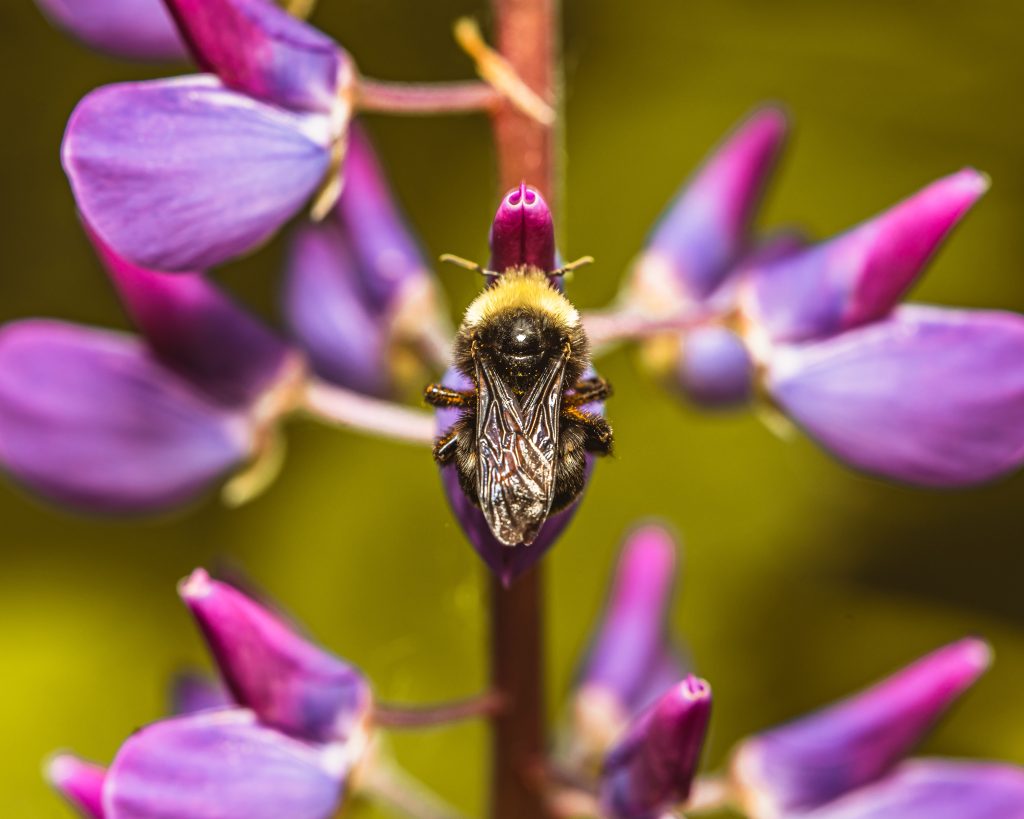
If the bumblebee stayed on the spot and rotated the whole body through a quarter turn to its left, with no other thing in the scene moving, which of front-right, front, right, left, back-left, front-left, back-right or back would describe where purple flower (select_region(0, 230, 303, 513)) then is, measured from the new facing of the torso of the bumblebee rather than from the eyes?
front-right

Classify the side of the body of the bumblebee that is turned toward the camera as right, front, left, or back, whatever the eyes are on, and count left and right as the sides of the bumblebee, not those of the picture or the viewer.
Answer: back

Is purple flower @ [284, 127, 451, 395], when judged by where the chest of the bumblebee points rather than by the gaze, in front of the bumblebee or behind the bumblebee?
in front
